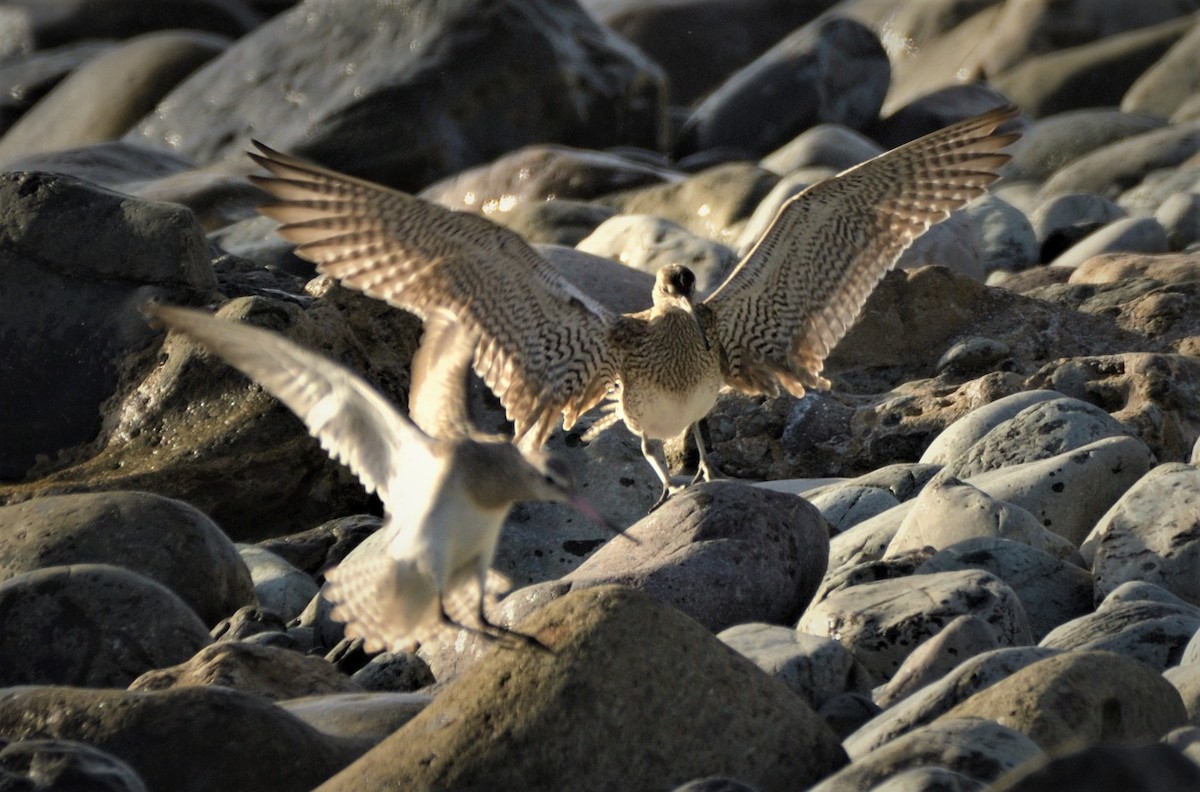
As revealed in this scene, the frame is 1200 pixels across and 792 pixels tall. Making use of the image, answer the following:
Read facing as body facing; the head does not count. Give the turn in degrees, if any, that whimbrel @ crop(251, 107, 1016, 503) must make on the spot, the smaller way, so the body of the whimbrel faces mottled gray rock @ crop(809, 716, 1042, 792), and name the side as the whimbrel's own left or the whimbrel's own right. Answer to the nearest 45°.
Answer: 0° — it already faces it

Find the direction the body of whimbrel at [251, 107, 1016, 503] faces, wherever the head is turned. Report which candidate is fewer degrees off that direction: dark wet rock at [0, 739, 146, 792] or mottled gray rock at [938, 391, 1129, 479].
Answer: the dark wet rock

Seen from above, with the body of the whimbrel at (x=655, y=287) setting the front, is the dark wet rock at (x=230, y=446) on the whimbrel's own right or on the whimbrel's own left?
on the whimbrel's own right

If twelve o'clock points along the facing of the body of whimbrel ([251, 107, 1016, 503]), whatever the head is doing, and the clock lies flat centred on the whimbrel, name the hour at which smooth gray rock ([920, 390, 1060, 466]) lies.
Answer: The smooth gray rock is roughly at 9 o'clock from the whimbrel.

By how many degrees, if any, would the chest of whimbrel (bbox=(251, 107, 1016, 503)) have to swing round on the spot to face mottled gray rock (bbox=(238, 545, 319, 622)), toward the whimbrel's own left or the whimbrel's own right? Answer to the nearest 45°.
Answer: approximately 90° to the whimbrel's own right

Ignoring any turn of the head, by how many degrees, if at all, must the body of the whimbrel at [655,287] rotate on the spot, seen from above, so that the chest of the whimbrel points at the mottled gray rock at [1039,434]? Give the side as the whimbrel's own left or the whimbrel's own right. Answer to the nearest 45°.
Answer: approximately 90° to the whimbrel's own left

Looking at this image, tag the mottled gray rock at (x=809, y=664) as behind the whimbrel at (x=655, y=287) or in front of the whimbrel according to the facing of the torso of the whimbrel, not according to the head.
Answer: in front

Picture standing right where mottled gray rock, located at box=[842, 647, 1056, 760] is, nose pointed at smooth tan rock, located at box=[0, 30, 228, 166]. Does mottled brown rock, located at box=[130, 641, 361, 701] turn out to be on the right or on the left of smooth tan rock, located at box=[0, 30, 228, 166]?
left

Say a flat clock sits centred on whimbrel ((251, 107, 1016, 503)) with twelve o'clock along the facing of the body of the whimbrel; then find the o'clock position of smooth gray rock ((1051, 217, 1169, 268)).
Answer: The smooth gray rock is roughly at 7 o'clock from the whimbrel.

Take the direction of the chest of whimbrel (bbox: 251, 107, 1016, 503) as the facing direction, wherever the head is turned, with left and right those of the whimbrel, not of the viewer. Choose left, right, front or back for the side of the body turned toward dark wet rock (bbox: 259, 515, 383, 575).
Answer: right

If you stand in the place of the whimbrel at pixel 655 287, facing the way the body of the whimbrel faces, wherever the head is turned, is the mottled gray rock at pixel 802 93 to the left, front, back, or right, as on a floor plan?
back

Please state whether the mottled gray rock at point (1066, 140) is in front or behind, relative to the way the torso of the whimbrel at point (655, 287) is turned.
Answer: behind

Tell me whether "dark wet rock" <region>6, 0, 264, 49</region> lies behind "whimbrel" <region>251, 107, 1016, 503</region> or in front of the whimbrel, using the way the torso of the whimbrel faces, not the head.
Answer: behind

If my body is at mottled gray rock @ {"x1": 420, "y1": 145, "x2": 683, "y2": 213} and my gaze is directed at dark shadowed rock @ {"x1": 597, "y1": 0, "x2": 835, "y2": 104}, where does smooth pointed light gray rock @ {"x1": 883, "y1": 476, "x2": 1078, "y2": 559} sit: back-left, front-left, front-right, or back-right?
back-right

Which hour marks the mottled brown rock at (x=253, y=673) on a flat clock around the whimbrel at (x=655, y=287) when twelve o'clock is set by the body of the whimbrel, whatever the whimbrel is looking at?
The mottled brown rock is roughly at 1 o'clock from the whimbrel.

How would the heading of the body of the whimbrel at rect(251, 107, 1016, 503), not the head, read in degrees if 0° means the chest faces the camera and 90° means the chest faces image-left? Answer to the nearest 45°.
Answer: approximately 0°
